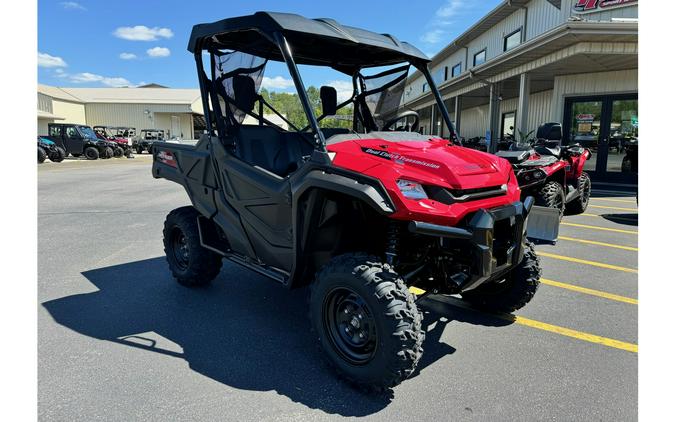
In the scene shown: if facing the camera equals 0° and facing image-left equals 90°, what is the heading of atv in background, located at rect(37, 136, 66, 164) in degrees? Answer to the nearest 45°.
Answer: approximately 315°

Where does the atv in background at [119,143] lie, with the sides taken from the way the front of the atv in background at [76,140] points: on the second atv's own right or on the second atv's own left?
on the second atv's own left

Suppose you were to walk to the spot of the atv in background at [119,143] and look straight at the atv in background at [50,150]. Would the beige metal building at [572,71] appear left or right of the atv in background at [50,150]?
left

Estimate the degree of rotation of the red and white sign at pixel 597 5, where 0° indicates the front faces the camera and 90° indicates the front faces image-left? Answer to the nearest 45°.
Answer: approximately 45°

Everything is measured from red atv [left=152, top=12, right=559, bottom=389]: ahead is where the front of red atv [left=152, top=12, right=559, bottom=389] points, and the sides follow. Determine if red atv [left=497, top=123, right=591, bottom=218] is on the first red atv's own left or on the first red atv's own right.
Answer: on the first red atv's own left

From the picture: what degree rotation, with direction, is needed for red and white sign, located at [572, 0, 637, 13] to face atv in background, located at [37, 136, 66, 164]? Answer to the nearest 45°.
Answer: approximately 45° to its right
